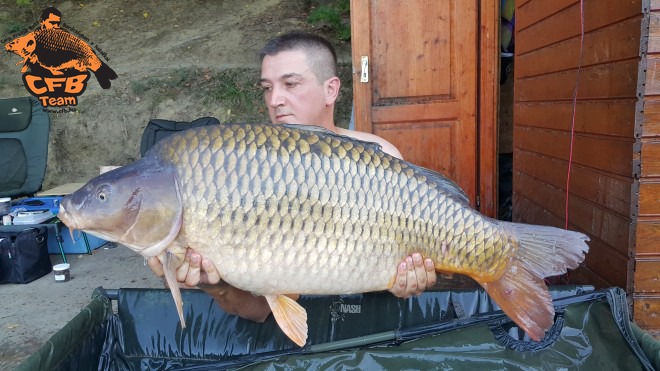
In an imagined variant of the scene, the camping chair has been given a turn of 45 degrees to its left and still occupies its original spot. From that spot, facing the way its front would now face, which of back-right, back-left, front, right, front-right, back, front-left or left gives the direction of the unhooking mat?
front-right

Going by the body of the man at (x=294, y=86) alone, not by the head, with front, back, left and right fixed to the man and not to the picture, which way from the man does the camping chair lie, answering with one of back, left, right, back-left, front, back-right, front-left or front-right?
back-right

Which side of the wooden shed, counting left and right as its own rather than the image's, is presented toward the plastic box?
right

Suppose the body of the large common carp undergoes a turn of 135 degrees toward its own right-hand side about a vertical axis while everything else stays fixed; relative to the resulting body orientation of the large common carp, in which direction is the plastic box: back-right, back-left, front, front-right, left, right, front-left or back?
left

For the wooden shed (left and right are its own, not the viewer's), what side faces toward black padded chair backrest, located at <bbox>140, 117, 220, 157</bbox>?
right

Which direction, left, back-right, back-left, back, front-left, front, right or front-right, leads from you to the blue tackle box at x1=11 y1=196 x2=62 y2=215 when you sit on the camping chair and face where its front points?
front

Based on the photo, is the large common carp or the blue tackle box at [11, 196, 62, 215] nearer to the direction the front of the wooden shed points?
the large common carp

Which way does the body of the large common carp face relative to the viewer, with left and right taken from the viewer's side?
facing to the left of the viewer

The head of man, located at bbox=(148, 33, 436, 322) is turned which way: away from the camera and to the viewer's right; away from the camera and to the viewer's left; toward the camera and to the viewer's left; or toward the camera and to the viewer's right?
toward the camera and to the viewer's left

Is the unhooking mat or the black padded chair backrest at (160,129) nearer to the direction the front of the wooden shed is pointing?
the unhooking mat

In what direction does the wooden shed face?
toward the camera

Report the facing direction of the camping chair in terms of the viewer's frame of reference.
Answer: facing the viewer
